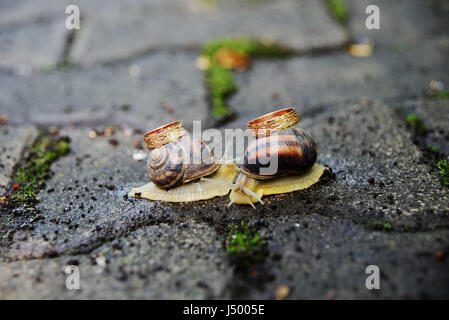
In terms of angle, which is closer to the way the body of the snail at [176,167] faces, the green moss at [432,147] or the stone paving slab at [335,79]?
the green moss

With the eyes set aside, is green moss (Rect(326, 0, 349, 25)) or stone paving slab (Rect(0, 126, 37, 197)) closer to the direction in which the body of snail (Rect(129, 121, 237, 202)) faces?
the green moss

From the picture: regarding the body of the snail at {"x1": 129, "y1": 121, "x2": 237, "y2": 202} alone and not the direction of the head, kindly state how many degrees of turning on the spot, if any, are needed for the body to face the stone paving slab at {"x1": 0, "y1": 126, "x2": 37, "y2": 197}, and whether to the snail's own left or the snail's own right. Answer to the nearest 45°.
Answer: approximately 135° to the snail's own left

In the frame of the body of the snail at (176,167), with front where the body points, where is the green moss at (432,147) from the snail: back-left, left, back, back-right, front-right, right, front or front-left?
front

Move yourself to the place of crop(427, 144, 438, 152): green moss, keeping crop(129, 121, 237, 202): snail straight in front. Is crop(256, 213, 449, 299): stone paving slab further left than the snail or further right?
left

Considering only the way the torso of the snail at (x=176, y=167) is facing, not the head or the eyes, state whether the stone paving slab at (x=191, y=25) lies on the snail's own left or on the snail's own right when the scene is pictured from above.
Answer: on the snail's own left

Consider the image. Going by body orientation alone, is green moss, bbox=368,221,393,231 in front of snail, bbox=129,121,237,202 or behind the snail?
in front

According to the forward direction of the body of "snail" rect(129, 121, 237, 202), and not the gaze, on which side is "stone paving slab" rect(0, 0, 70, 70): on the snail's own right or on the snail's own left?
on the snail's own left

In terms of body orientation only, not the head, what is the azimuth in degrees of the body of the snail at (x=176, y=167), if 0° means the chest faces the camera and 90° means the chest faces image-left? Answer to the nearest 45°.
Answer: approximately 270°
